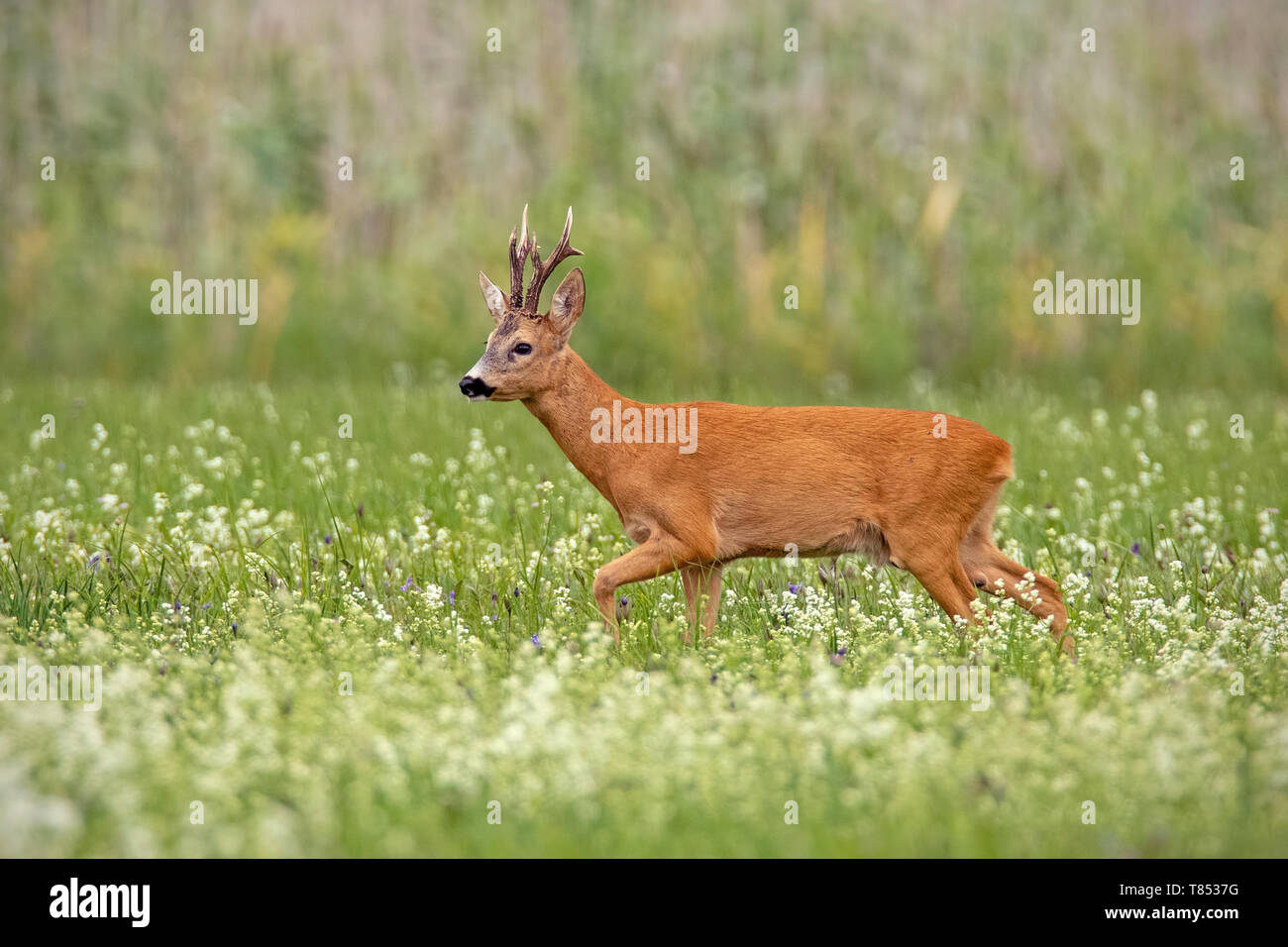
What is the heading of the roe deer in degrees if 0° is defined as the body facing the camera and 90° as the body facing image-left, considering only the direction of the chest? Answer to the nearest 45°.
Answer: approximately 90°
